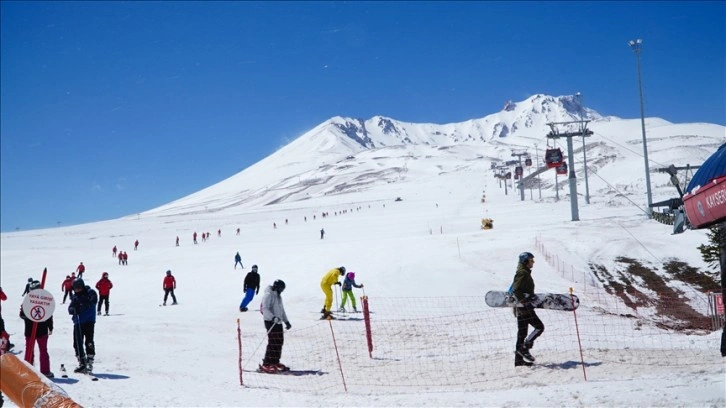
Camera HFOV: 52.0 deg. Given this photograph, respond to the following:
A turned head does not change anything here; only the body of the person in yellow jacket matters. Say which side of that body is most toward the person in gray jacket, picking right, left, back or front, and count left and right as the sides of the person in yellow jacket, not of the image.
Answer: right

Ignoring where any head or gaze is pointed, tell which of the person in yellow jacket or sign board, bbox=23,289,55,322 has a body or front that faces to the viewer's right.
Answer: the person in yellow jacket

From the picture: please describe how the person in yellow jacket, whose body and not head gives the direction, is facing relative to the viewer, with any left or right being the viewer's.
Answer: facing to the right of the viewer

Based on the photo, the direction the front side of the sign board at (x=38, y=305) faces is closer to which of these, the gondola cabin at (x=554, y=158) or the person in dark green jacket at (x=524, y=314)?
the person in dark green jacket

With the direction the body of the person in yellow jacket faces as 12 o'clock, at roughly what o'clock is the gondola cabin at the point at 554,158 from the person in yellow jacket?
The gondola cabin is roughly at 10 o'clock from the person in yellow jacket.

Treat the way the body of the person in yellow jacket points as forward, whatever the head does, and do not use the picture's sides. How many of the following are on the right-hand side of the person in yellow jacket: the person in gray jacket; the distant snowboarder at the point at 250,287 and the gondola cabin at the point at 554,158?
1
